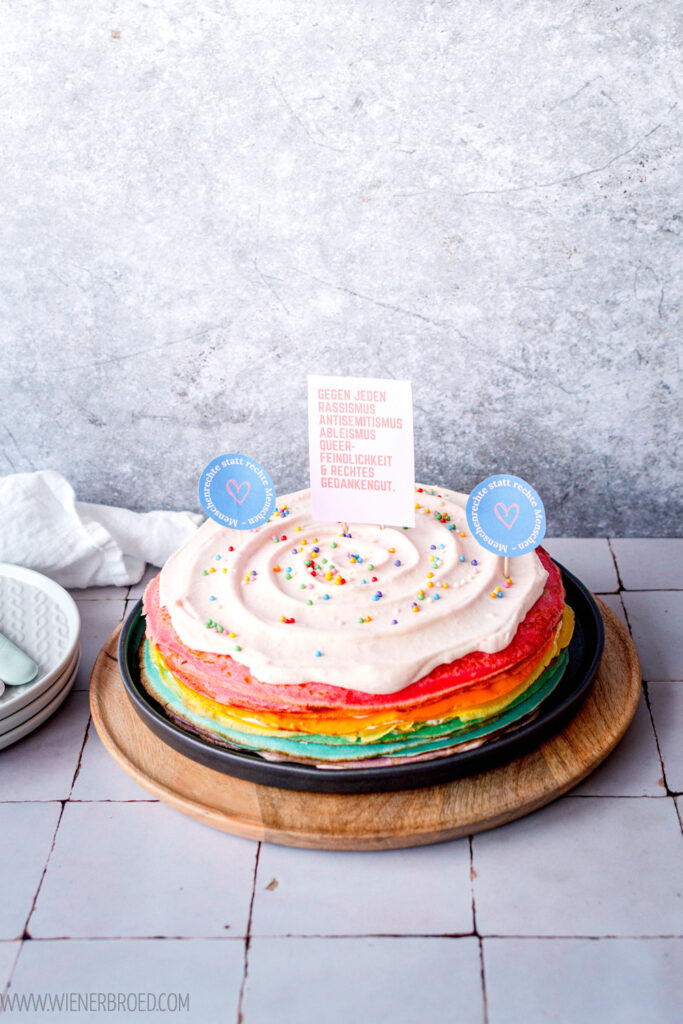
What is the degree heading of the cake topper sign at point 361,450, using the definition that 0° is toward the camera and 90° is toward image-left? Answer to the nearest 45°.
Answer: approximately 0°

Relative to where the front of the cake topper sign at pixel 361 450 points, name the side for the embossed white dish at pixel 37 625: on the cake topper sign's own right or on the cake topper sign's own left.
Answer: on the cake topper sign's own right

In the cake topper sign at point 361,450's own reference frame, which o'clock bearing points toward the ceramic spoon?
The ceramic spoon is roughly at 3 o'clock from the cake topper sign.

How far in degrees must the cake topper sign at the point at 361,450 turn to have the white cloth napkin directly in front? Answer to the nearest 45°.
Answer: approximately 135° to its right
